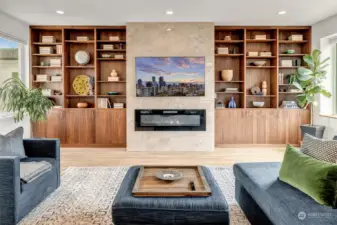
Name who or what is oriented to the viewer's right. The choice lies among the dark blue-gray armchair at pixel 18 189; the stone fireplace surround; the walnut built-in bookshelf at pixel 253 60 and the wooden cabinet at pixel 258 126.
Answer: the dark blue-gray armchair

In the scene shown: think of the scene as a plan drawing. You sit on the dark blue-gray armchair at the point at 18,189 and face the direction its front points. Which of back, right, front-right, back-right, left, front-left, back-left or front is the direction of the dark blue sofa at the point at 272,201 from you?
front-right

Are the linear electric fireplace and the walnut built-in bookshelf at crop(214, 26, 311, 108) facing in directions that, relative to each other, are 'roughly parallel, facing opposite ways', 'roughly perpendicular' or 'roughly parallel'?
roughly parallel

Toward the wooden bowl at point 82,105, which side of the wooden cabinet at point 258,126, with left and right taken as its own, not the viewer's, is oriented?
right

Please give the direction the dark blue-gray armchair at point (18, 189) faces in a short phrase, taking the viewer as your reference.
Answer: facing to the right of the viewer

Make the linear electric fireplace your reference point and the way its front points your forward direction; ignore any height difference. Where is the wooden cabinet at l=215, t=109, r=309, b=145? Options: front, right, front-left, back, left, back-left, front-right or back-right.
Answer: left

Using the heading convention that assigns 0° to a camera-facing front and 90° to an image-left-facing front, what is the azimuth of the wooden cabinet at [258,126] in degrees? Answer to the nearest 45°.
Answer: approximately 0°

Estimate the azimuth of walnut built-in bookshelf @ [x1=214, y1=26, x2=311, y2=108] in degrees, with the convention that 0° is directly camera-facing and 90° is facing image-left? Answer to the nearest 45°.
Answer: approximately 0°

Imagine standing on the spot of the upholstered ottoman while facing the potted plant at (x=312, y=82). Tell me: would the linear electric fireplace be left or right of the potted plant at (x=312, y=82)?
left

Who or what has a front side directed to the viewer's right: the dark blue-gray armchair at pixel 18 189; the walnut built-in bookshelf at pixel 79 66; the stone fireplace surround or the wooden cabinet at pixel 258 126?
the dark blue-gray armchair

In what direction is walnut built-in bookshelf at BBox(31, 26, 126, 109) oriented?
toward the camera

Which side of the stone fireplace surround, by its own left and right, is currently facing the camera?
front

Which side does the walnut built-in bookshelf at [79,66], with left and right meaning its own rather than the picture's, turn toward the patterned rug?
front

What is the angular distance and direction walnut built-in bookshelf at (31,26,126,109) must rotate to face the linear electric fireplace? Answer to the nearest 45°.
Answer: approximately 45° to its left

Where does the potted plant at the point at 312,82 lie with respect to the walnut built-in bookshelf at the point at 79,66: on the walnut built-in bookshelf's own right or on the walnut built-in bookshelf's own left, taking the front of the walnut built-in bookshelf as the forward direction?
on the walnut built-in bookshelf's own left

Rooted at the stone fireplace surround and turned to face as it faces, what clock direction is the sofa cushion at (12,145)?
The sofa cushion is roughly at 1 o'clock from the stone fireplace surround.

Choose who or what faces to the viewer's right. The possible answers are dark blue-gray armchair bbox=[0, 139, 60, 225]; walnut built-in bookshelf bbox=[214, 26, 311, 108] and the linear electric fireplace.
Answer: the dark blue-gray armchair

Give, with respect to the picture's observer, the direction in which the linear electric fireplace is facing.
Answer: facing the viewer

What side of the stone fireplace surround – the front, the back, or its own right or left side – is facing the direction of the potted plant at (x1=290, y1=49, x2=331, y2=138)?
left
